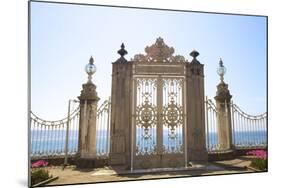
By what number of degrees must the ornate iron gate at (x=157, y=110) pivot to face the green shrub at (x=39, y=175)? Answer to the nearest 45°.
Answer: approximately 45° to its right

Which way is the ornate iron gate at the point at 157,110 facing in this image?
toward the camera

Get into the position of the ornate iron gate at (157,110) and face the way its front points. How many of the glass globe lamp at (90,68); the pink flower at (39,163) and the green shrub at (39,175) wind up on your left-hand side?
0

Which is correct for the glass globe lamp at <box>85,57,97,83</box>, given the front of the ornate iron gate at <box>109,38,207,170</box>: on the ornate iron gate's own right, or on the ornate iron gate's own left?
on the ornate iron gate's own right

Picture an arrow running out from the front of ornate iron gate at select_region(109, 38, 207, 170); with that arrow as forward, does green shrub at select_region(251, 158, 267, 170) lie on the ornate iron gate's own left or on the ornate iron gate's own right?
on the ornate iron gate's own left
